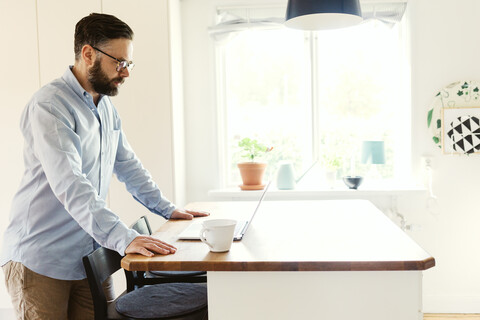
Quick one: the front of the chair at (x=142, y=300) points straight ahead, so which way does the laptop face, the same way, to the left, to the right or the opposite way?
the opposite way

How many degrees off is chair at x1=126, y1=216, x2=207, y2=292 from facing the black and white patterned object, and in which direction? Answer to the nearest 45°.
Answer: approximately 45° to its left

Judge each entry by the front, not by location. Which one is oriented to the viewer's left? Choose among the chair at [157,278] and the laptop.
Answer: the laptop

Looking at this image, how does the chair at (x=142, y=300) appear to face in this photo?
to the viewer's right

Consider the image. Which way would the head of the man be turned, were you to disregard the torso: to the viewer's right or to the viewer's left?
to the viewer's right

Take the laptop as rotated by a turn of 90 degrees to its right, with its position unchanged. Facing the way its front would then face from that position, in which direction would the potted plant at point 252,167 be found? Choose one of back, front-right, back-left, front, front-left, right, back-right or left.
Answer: front

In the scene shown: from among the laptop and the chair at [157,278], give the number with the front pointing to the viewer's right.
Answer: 1

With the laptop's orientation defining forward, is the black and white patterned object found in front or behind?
behind

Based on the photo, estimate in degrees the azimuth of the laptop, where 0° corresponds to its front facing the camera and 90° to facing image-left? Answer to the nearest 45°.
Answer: approximately 90°

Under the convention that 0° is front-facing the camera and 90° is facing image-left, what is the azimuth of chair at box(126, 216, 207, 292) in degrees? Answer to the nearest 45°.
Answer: approximately 270°

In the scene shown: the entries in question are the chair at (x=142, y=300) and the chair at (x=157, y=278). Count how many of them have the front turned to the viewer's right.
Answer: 2

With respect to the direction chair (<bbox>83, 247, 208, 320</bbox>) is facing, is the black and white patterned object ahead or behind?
ahead
